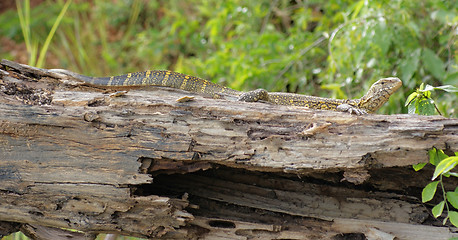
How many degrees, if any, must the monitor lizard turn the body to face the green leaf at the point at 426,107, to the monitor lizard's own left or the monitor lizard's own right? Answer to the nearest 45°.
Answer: approximately 45° to the monitor lizard's own right

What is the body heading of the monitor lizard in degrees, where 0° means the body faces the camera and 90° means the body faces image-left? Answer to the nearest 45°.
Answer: approximately 270°
